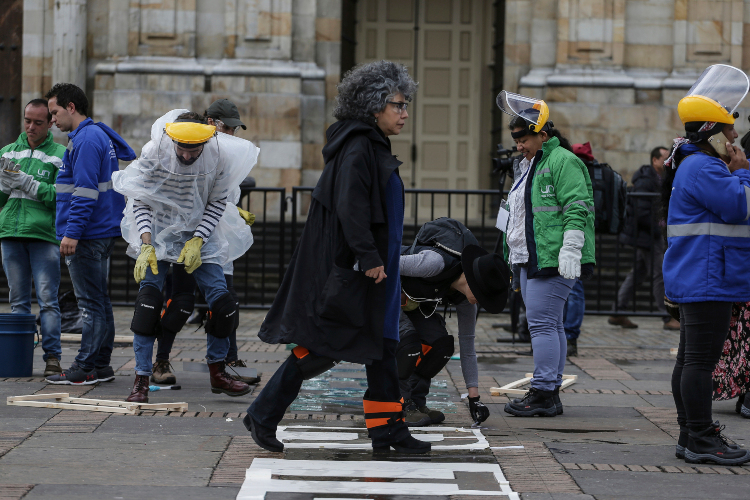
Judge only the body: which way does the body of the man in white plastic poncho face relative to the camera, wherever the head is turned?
toward the camera

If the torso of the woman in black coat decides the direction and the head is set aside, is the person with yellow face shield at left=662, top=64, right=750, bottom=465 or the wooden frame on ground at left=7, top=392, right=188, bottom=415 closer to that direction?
the person with yellow face shield

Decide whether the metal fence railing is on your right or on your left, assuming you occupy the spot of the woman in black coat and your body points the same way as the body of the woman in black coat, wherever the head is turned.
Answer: on your left

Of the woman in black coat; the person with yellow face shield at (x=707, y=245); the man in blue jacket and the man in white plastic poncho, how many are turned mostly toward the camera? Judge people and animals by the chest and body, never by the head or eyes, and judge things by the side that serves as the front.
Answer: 1

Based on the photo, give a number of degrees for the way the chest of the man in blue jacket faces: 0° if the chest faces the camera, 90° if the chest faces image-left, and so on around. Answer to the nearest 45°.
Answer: approximately 90°

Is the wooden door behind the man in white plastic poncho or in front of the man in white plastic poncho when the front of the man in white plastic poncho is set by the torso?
behind

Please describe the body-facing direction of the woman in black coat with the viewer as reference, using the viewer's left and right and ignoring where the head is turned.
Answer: facing to the right of the viewer

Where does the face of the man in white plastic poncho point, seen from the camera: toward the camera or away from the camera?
toward the camera

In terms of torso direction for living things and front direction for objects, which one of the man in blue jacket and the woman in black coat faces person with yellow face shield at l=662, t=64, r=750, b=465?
the woman in black coat

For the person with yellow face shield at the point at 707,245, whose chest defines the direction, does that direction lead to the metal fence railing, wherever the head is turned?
no
